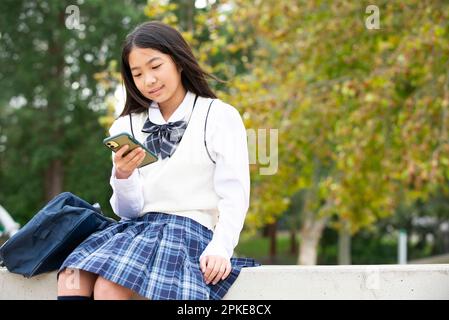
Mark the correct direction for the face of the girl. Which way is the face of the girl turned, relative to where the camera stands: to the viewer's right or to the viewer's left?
to the viewer's left

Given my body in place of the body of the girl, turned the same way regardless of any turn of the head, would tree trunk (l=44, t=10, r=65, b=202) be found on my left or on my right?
on my right

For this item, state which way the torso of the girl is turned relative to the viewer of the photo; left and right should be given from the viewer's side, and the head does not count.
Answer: facing the viewer and to the left of the viewer

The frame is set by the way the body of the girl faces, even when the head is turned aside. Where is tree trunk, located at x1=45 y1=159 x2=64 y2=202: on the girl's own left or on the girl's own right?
on the girl's own right
